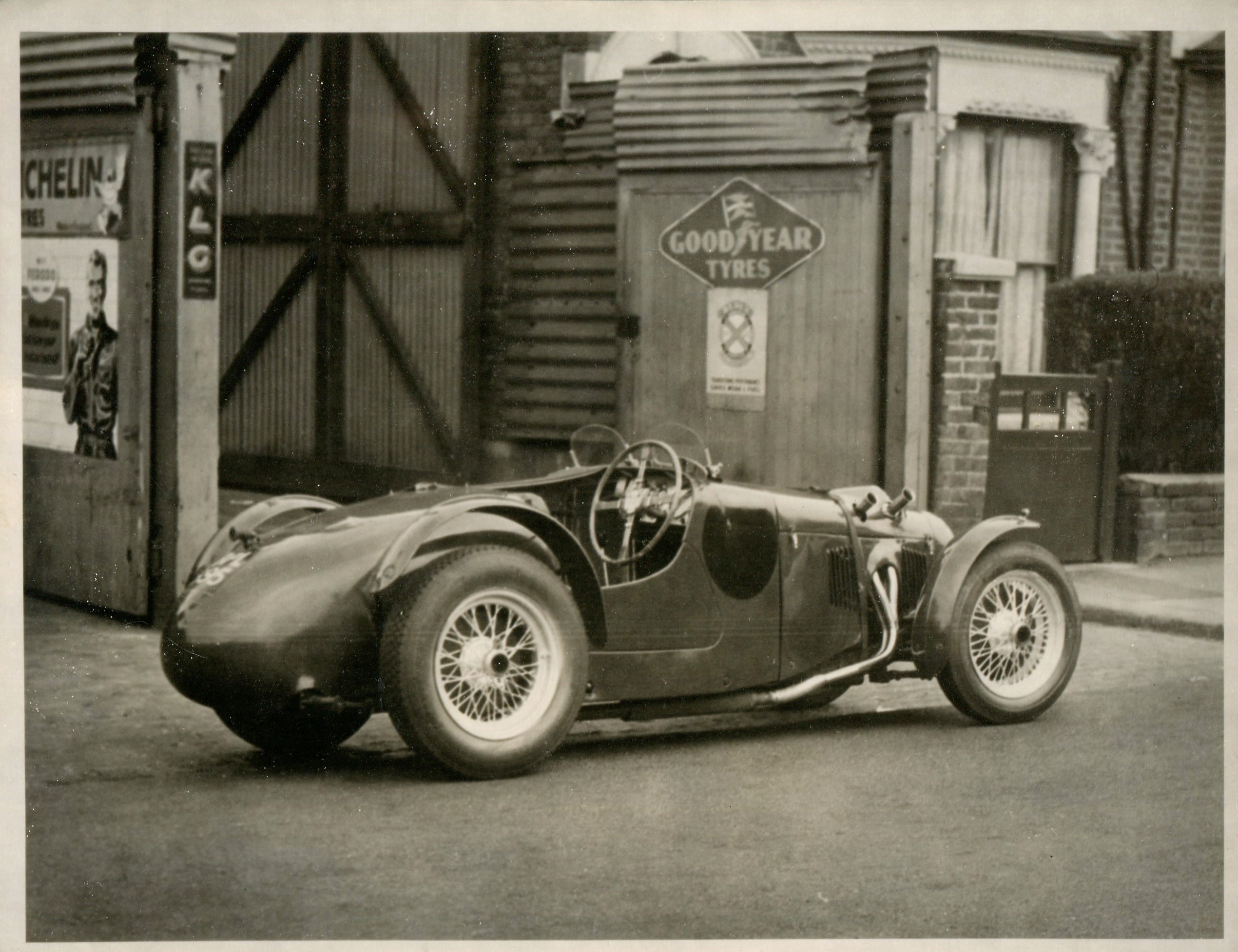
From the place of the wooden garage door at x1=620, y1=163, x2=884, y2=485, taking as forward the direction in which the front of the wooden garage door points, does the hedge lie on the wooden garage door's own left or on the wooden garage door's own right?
on the wooden garage door's own left

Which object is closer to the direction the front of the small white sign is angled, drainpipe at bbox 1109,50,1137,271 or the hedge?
the hedge

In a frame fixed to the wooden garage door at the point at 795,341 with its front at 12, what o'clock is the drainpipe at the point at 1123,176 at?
The drainpipe is roughly at 8 o'clock from the wooden garage door.

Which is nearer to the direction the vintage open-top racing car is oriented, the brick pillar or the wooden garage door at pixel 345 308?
the brick pillar

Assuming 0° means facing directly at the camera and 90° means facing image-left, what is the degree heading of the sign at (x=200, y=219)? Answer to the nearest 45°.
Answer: approximately 0°

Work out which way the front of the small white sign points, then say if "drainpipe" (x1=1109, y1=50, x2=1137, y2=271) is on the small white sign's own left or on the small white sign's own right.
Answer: on the small white sign's own left

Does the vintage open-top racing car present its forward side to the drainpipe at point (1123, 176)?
yes

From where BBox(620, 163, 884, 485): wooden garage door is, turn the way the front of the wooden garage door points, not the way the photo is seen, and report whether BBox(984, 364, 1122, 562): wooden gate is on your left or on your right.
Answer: on your left

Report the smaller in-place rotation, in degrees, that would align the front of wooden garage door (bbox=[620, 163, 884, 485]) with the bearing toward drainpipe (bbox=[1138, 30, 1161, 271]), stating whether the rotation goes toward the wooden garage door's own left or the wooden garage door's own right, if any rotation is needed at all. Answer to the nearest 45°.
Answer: approximately 90° to the wooden garage door's own left

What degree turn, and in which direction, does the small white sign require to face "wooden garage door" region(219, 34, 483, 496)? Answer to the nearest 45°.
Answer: approximately 90° to its right

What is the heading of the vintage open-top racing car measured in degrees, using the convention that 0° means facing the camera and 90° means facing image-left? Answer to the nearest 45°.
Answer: approximately 225°
